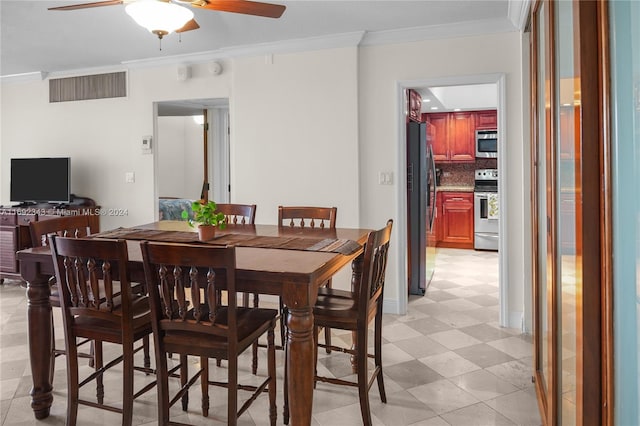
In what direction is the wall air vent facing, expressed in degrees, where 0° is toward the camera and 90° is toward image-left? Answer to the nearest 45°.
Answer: approximately 45°

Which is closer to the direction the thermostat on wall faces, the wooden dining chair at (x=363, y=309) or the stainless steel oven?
the wooden dining chair

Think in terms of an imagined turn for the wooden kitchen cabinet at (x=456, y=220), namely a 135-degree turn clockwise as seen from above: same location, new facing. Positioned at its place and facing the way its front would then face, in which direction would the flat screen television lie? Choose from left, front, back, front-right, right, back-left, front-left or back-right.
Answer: left

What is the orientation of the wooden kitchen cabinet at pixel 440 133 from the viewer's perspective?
toward the camera

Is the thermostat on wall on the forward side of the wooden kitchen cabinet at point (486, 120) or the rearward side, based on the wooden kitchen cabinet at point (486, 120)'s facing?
on the forward side

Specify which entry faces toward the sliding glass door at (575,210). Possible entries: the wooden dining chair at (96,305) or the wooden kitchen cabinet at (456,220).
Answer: the wooden kitchen cabinet

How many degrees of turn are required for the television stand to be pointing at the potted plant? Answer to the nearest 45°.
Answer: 0° — it already faces it

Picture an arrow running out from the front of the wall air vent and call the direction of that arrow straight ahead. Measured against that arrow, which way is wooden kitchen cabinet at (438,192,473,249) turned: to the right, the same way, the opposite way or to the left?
the same way

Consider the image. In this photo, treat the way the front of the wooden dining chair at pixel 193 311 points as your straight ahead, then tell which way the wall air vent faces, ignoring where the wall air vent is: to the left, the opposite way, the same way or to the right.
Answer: the opposite way

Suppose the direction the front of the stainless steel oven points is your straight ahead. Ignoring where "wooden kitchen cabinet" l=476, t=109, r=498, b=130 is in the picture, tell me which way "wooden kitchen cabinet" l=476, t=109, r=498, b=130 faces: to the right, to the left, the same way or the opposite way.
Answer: the same way

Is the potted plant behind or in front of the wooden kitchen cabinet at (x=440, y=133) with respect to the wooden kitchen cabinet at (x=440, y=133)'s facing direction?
in front

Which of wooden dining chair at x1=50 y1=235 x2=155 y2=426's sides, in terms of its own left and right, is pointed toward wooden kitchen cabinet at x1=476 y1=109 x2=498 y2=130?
front

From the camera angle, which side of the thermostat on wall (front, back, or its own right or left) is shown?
front

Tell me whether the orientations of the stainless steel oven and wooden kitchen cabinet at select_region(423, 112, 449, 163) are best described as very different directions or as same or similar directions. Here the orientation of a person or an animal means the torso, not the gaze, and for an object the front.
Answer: same or similar directions

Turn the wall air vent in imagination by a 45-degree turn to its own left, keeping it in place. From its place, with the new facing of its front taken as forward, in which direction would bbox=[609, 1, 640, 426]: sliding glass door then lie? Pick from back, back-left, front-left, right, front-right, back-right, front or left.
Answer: front
